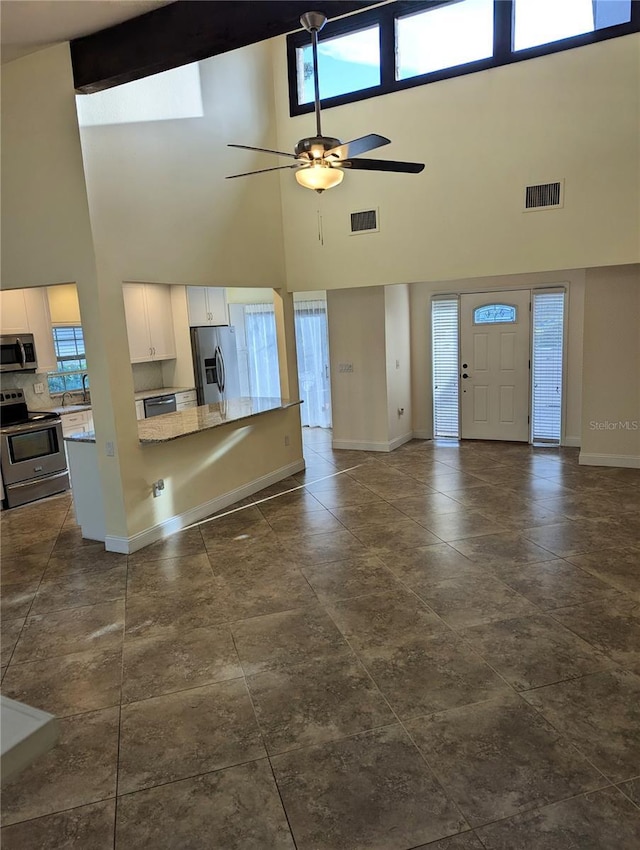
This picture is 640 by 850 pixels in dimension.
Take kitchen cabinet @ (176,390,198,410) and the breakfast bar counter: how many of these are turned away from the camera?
0

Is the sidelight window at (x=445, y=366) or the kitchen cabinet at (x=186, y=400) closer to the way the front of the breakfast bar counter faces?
the sidelight window

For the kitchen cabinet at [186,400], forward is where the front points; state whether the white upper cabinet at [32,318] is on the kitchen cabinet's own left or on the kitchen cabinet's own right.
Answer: on the kitchen cabinet's own right

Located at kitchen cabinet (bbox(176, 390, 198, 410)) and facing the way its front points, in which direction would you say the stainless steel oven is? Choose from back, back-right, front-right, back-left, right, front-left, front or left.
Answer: right

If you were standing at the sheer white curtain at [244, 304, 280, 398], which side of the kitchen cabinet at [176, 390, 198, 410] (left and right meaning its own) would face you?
left

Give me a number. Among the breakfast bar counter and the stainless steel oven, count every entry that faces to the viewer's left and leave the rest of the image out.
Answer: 0

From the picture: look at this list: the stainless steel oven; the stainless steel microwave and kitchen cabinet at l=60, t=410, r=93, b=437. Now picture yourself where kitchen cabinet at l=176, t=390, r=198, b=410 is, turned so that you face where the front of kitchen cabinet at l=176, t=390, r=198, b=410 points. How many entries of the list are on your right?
3

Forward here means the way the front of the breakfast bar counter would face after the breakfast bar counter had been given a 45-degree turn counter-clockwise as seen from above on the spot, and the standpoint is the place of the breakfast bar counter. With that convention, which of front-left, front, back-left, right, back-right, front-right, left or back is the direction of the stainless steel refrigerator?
left

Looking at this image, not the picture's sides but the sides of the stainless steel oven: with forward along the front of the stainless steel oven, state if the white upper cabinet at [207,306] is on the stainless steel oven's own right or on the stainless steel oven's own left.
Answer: on the stainless steel oven's own left

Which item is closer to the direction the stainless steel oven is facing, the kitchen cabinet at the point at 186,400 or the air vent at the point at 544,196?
the air vent

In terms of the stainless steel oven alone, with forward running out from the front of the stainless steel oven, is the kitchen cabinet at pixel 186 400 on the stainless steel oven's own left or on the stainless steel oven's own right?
on the stainless steel oven's own left

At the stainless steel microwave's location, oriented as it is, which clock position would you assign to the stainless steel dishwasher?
The stainless steel dishwasher is roughly at 10 o'clock from the stainless steel microwave.

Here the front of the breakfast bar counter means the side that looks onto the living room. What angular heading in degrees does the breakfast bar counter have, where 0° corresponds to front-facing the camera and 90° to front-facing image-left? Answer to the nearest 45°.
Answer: approximately 315°

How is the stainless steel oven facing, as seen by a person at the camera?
facing the viewer and to the right of the viewer

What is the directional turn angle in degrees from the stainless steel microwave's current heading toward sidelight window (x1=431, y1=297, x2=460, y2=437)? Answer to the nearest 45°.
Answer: approximately 45° to its left
